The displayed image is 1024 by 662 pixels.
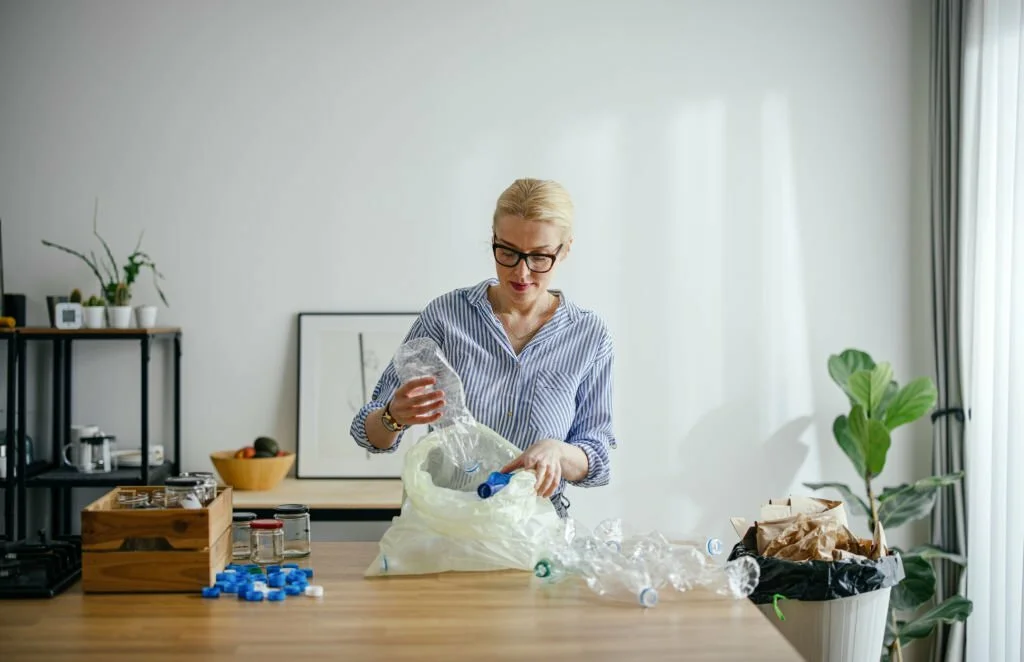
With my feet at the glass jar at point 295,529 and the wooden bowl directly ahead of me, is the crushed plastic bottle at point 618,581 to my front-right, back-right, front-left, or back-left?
back-right

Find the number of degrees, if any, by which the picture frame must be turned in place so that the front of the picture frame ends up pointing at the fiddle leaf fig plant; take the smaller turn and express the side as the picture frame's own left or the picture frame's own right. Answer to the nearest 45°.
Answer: approximately 90° to the picture frame's own left

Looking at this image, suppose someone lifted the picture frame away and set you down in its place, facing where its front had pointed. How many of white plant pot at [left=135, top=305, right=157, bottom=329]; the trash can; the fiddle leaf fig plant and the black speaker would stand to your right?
2

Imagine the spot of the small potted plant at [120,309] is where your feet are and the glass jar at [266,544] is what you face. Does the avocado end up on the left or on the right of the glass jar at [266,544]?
left

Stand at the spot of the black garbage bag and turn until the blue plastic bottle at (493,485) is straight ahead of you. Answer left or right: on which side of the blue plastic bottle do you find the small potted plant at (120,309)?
right

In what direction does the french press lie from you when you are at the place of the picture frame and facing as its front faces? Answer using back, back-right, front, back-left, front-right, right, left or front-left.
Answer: right

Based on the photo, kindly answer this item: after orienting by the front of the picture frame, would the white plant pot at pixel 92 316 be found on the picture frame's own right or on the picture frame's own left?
on the picture frame's own right

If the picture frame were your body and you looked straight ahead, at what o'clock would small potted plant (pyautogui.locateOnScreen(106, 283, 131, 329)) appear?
The small potted plant is roughly at 3 o'clock from the picture frame.

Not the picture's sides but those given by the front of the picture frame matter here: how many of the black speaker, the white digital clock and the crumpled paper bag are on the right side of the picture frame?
2

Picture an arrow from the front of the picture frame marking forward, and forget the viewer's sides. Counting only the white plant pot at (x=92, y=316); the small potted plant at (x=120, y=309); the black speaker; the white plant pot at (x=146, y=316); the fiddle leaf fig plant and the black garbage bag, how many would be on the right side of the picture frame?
4

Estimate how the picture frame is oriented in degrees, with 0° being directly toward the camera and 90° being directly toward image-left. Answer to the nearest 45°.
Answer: approximately 0°

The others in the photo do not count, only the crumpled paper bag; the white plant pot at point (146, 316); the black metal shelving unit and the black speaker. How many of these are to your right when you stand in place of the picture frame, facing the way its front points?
3

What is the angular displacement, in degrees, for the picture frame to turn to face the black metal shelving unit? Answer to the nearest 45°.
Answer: approximately 90° to its right

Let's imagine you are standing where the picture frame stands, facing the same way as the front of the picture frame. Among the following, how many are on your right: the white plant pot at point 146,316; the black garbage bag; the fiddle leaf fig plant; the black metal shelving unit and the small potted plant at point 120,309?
3

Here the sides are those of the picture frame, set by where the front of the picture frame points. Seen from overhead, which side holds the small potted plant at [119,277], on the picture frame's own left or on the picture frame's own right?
on the picture frame's own right

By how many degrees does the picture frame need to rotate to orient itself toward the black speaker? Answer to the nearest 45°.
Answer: approximately 90° to its right
